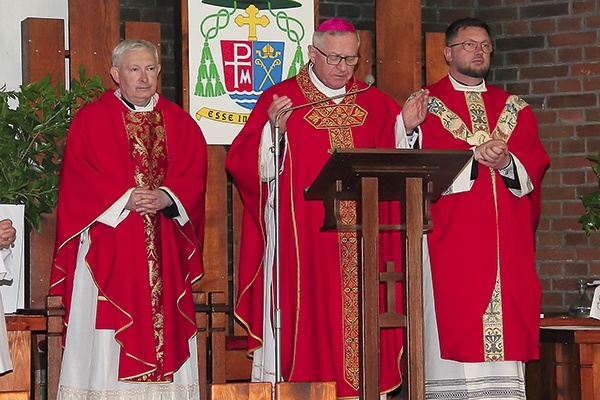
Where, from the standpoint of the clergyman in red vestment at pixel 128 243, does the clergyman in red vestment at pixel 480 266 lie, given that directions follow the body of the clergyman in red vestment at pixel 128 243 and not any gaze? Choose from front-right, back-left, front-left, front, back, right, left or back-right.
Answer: front-left

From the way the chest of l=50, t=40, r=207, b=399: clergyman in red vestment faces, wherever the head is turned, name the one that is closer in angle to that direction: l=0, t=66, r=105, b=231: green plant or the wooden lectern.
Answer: the wooden lectern

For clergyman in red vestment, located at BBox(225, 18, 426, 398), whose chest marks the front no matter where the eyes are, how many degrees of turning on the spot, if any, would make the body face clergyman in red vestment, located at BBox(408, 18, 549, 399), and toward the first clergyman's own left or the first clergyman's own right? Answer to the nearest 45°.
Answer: approximately 45° to the first clergyman's own left

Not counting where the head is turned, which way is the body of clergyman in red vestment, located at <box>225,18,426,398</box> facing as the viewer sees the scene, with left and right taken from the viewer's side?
facing the viewer and to the right of the viewer

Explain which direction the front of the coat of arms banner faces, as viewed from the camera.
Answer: facing the viewer

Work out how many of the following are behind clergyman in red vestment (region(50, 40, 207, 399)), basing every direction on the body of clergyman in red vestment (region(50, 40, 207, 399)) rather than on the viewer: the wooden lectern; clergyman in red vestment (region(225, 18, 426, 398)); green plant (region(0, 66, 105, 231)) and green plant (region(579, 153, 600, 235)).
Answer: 1

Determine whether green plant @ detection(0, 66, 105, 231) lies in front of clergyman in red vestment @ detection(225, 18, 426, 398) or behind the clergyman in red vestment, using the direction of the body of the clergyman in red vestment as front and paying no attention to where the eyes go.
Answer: behind

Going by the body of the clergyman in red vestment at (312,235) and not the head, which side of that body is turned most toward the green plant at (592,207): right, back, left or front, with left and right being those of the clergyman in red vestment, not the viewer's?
left
